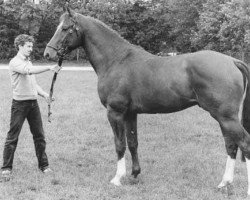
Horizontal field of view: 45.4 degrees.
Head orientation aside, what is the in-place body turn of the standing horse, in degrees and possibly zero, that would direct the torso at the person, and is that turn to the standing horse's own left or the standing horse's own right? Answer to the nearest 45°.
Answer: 0° — it already faces them

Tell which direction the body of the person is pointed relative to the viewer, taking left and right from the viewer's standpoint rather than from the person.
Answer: facing the viewer and to the right of the viewer

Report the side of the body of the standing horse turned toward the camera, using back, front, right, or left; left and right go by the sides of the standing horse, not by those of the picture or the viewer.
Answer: left

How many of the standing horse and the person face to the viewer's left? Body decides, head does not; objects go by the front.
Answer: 1

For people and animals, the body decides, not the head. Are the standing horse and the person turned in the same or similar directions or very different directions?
very different directions

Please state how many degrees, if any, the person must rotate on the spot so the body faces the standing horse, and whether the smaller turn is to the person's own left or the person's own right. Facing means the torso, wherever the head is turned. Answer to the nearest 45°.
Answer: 0° — they already face it
